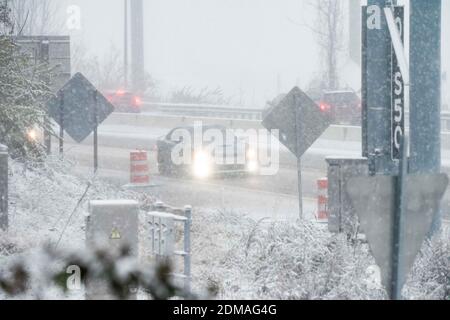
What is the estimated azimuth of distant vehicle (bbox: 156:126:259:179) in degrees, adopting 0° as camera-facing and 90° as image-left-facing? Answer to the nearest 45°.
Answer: approximately 315°

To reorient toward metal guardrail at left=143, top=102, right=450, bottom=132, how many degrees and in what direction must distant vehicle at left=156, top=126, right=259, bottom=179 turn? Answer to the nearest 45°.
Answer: approximately 135° to its left

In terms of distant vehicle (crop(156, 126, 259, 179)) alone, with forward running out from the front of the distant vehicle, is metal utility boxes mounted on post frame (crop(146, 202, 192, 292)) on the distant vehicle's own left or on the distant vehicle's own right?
on the distant vehicle's own right

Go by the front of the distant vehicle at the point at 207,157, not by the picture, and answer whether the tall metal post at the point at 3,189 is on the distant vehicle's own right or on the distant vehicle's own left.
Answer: on the distant vehicle's own right

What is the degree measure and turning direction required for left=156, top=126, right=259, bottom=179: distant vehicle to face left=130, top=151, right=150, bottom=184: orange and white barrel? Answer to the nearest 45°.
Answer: approximately 90° to its right

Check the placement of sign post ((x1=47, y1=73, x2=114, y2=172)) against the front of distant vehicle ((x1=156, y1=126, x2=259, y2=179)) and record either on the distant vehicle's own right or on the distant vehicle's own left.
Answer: on the distant vehicle's own right

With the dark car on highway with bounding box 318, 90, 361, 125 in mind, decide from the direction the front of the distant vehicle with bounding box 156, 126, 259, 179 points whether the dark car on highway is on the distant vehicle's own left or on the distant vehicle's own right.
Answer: on the distant vehicle's own left
